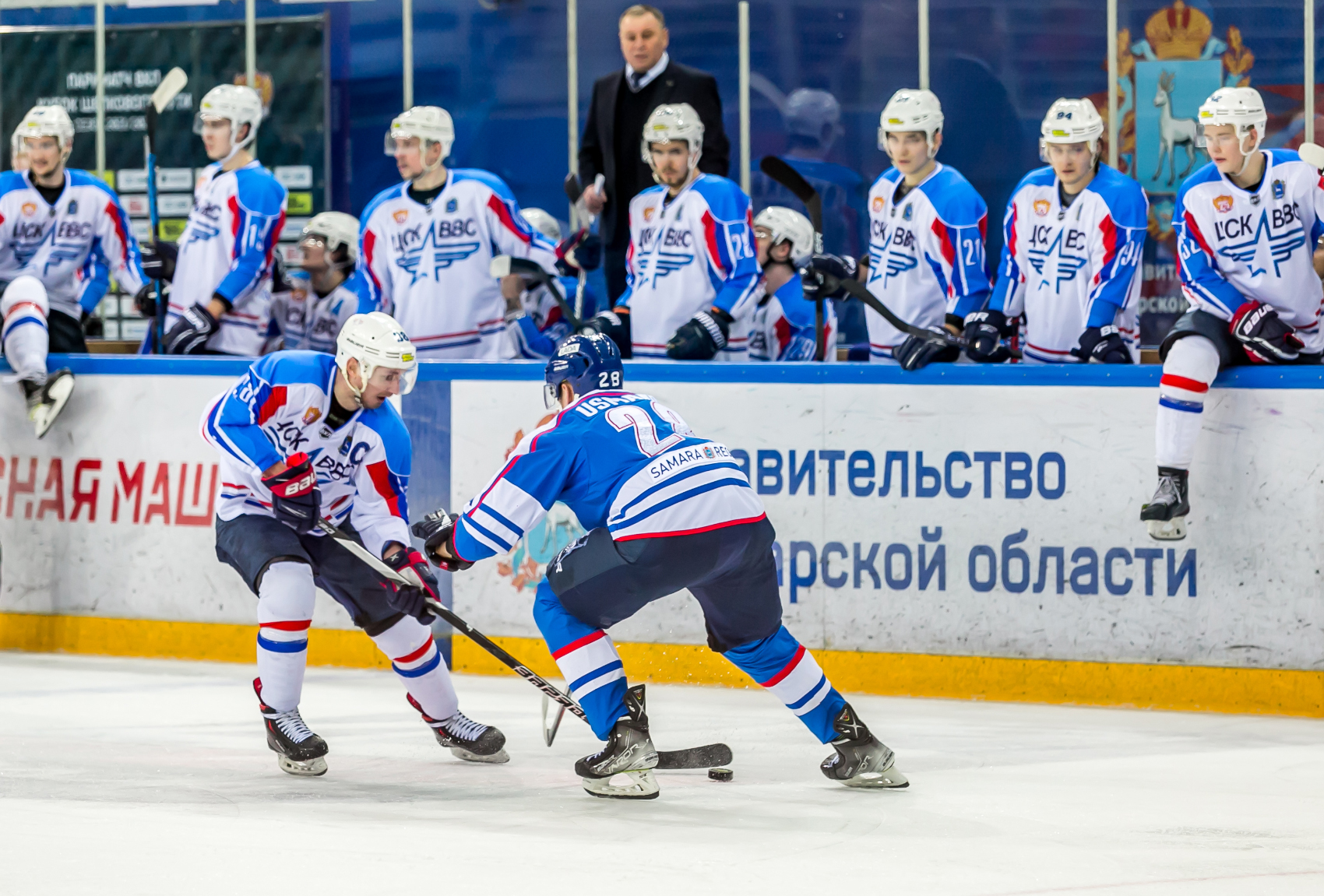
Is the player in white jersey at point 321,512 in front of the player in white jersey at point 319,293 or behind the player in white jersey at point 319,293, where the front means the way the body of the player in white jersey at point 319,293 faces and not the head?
in front

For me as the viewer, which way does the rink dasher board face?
facing the viewer

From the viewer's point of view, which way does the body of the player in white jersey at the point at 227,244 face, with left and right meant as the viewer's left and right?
facing the viewer and to the left of the viewer

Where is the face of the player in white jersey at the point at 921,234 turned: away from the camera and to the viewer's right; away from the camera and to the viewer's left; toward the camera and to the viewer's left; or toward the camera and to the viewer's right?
toward the camera and to the viewer's left

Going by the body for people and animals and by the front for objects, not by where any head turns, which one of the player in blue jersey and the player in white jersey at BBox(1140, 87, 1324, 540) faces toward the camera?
the player in white jersey

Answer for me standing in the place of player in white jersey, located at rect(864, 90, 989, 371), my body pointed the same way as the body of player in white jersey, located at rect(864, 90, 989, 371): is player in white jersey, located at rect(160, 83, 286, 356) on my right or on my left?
on my right

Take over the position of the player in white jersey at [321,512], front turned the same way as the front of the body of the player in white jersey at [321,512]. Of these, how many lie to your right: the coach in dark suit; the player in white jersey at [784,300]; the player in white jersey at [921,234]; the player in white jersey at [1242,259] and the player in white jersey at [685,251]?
0

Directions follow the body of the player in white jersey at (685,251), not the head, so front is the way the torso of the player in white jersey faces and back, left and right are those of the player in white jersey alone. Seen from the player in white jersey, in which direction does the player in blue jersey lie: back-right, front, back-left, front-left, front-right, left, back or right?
front-left

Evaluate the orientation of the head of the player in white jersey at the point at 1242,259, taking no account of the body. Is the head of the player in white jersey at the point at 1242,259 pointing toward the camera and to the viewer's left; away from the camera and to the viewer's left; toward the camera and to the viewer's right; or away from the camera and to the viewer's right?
toward the camera and to the viewer's left

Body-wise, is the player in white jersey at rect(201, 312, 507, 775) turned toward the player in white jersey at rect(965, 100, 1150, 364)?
no

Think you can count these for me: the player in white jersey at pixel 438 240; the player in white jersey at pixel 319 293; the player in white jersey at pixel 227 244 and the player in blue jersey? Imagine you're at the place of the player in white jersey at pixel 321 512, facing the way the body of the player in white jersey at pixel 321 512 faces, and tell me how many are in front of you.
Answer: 1

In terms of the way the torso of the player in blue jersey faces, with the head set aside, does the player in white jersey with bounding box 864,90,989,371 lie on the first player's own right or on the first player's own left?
on the first player's own right

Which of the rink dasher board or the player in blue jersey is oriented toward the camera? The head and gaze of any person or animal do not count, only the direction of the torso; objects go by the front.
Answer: the rink dasher board

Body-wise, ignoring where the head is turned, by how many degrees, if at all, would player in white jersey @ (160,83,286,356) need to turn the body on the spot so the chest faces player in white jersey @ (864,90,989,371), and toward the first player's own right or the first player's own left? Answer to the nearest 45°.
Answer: approximately 90° to the first player's own left

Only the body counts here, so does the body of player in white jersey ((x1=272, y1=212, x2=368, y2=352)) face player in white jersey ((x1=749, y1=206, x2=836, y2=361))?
no

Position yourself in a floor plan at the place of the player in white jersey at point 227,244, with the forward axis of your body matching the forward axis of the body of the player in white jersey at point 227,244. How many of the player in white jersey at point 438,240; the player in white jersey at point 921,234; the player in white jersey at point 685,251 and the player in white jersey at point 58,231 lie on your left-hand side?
3

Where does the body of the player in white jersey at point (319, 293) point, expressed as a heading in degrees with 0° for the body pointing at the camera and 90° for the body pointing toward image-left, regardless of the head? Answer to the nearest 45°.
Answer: approximately 45°
